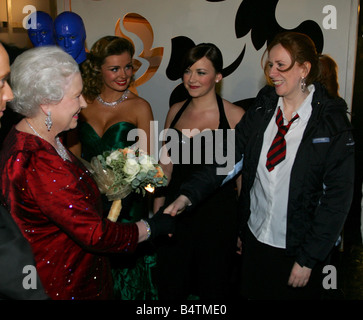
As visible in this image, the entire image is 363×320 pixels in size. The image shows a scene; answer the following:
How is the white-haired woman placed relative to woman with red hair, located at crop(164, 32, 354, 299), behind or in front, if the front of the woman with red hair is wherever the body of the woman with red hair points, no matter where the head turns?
in front

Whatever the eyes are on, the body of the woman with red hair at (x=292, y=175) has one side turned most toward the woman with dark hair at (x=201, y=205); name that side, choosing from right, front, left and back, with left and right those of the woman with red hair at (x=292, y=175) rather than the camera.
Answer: right

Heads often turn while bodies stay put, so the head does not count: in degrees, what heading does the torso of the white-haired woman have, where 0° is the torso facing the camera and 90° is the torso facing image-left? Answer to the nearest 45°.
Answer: approximately 270°

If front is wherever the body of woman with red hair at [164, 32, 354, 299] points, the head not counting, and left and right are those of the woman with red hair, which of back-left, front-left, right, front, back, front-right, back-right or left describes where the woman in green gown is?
right

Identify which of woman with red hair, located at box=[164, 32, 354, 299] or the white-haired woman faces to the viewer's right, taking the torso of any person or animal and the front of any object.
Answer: the white-haired woman

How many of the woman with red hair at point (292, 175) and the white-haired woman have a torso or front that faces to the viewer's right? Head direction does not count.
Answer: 1

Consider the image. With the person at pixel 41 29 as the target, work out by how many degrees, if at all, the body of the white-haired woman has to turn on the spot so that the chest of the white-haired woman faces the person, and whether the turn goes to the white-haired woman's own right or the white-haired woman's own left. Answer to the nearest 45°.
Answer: approximately 90° to the white-haired woman's own left

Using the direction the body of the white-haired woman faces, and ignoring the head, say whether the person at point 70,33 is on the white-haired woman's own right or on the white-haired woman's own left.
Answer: on the white-haired woman's own left

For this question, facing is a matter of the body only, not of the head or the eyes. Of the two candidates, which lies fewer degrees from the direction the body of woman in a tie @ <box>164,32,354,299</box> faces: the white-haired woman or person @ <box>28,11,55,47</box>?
the white-haired woman

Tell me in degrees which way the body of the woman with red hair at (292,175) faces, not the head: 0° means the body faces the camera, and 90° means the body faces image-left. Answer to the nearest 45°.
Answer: approximately 45°

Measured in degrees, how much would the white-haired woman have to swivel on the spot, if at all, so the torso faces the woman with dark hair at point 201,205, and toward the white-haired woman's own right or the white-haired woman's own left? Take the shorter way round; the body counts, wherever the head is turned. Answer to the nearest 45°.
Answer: approximately 45° to the white-haired woman's own left

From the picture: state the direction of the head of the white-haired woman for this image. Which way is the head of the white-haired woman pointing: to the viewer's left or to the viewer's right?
to the viewer's right
